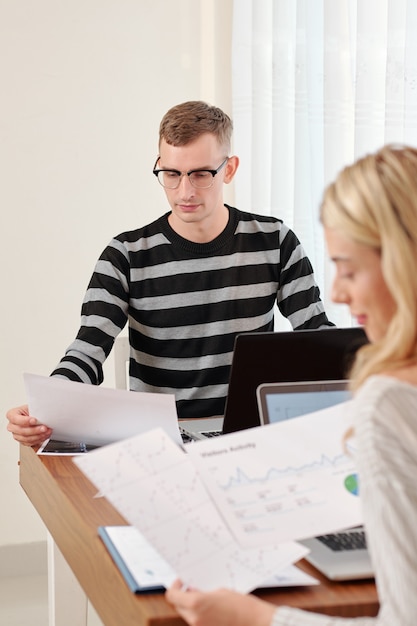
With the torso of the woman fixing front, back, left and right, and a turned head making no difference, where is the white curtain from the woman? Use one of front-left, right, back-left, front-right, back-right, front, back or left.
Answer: right

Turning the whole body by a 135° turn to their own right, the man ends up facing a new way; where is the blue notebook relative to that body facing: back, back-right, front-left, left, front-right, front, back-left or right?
back-left

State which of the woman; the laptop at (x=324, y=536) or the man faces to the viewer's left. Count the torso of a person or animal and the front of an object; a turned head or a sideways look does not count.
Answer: the woman

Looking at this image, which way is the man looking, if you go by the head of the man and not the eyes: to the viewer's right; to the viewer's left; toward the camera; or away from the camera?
toward the camera

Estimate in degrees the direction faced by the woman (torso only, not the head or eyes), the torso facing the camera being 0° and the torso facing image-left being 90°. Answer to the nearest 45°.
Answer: approximately 90°

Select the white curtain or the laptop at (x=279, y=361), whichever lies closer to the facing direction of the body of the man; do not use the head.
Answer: the laptop

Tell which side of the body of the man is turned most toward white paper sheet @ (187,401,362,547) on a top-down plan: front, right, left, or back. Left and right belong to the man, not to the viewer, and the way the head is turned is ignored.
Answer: front

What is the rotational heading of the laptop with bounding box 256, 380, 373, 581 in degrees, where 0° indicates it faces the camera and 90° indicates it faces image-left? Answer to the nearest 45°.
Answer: approximately 315°

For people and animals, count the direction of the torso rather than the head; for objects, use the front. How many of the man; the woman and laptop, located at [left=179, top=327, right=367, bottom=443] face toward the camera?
1

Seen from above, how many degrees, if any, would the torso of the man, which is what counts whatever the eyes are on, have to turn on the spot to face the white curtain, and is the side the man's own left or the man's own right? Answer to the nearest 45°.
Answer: approximately 135° to the man's own left

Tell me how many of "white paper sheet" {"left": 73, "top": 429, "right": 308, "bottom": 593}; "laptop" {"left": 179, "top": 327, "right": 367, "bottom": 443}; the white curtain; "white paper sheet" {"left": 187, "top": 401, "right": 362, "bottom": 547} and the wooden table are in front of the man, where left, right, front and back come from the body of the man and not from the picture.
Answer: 4

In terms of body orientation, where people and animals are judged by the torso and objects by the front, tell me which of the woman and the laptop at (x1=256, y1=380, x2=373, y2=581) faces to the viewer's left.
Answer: the woman

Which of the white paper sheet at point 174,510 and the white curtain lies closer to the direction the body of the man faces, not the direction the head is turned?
the white paper sheet

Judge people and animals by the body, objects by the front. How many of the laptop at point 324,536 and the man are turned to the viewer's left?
0

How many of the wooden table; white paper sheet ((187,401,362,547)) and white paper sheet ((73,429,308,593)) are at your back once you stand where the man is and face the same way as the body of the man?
0

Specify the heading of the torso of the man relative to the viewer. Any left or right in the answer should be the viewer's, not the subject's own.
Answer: facing the viewer
